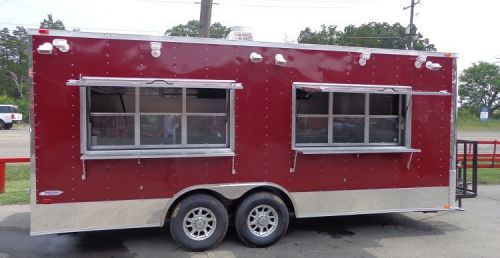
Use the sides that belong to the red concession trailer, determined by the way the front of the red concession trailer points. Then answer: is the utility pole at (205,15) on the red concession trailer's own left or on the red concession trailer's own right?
on the red concession trailer's own left

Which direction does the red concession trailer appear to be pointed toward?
to the viewer's right

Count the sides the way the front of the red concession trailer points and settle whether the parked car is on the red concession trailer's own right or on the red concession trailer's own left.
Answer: on the red concession trailer's own left

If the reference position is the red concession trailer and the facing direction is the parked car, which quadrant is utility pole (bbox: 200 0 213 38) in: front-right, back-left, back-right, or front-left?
front-right

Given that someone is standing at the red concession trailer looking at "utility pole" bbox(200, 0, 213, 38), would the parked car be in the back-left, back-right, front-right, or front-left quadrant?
front-left
